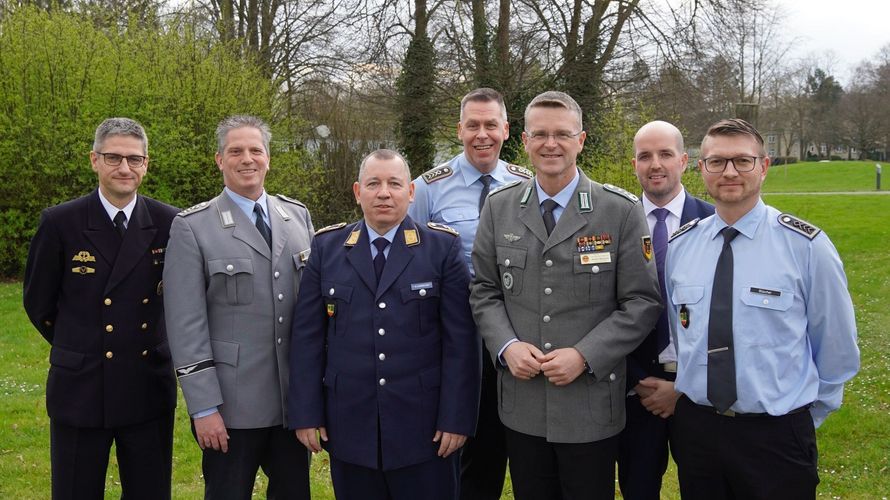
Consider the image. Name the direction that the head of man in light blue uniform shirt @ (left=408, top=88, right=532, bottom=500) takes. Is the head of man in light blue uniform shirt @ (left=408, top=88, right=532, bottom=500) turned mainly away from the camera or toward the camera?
toward the camera

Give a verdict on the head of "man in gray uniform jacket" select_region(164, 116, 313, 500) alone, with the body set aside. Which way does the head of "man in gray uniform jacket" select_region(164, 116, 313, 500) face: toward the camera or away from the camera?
toward the camera

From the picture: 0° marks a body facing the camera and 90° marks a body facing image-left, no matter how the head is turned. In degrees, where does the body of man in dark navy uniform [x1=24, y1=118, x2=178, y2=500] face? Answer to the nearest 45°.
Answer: approximately 315°

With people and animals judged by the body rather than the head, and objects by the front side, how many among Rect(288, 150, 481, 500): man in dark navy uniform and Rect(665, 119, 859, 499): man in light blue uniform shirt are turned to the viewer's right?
0

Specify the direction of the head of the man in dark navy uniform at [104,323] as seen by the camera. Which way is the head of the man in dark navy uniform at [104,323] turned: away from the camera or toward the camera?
toward the camera

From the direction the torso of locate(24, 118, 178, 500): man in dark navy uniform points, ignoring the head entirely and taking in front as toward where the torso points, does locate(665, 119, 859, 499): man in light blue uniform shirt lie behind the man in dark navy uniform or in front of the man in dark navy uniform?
in front

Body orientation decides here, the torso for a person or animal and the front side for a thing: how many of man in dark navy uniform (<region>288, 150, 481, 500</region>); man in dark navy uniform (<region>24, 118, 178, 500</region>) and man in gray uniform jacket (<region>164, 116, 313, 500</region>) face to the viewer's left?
0

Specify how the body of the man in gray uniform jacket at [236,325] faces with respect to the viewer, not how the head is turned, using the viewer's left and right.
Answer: facing the viewer and to the right of the viewer

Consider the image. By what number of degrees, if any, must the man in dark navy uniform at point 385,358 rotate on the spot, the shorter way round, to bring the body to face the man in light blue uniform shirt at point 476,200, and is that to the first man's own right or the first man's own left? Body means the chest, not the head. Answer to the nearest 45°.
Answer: approximately 135° to the first man's own left

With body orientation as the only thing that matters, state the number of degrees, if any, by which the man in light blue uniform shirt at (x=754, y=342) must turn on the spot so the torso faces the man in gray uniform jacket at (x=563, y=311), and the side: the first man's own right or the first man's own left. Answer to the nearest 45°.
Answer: approximately 45° to the first man's own right

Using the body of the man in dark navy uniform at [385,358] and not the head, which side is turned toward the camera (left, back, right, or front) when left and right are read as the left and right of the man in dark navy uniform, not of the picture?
front

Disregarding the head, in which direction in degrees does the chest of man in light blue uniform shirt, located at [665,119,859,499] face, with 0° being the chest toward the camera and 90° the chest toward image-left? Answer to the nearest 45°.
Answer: approximately 45°

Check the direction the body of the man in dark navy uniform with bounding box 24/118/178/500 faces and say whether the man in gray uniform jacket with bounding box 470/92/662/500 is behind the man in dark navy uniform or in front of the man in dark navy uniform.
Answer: in front

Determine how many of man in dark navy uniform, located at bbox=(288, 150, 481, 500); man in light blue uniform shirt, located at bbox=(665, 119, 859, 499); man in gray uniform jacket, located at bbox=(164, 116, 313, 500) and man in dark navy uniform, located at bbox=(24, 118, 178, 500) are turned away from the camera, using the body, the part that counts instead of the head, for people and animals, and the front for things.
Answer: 0

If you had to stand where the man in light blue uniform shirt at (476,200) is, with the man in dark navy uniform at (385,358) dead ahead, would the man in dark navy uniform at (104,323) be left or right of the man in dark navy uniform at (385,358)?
right
